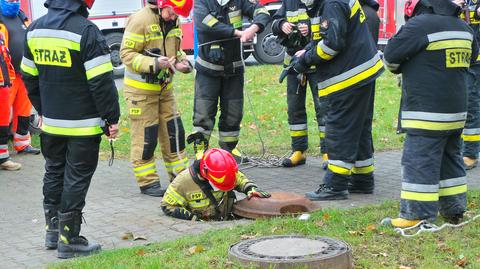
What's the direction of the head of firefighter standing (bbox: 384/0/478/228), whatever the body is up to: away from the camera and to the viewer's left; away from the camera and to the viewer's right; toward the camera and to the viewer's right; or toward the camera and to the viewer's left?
away from the camera and to the viewer's left

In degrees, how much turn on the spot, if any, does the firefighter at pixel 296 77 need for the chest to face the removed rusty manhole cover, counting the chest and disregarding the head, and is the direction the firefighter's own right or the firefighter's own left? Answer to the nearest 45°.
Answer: approximately 45° to the firefighter's own left

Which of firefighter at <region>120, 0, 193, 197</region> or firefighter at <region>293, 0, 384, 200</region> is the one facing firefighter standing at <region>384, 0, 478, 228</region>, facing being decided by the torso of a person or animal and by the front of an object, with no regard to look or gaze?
firefighter at <region>120, 0, 193, 197</region>

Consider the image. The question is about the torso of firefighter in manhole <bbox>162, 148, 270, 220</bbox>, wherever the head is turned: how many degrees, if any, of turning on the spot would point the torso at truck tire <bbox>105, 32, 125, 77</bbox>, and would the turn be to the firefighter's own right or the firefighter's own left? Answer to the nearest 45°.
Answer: approximately 135° to the firefighter's own left

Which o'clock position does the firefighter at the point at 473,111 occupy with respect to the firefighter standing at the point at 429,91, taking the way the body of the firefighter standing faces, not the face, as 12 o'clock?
The firefighter is roughly at 2 o'clock from the firefighter standing.

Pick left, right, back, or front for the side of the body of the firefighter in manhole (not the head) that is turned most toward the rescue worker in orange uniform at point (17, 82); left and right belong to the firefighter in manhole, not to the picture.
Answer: back

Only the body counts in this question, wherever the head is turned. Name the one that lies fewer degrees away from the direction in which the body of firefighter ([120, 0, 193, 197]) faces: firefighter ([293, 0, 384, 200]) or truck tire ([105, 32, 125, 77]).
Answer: the firefighter

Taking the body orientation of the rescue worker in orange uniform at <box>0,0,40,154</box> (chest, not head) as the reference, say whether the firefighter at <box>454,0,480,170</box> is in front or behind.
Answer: in front
